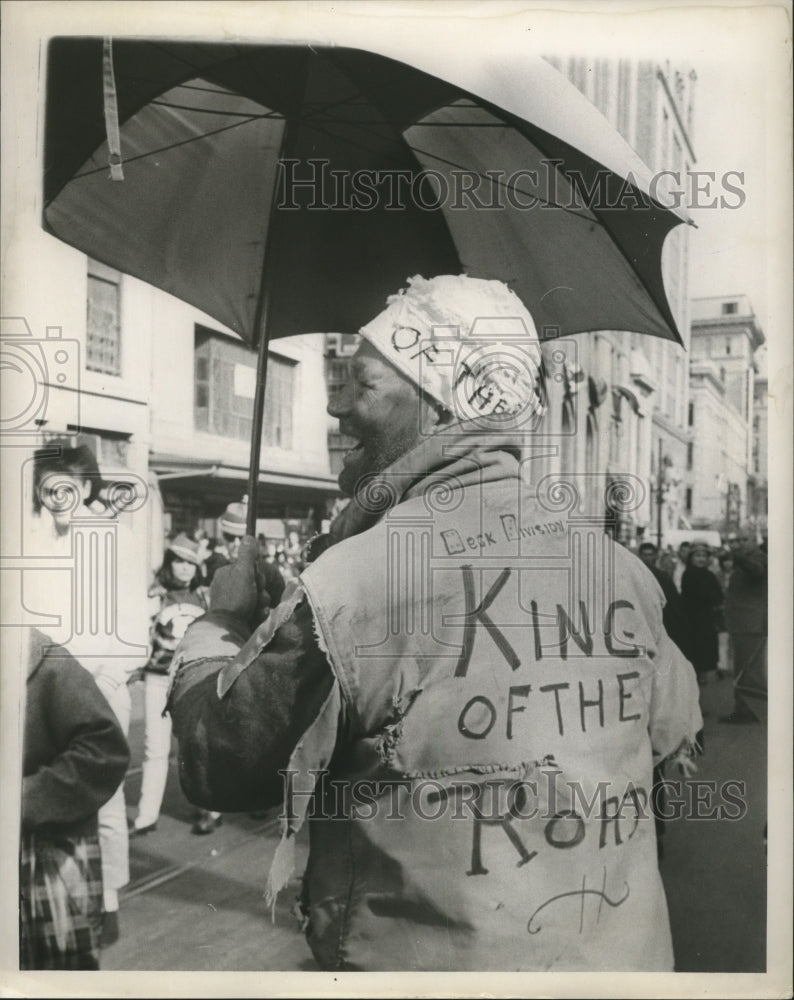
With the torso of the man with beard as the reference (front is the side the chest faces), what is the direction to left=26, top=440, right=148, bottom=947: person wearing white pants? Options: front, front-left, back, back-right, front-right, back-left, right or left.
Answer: front-left

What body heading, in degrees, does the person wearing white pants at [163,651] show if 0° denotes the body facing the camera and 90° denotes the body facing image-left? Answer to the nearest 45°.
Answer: approximately 0°

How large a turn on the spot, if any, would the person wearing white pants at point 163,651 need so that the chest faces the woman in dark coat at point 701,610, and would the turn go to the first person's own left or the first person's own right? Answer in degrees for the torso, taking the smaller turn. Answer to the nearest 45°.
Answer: approximately 90° to the first person's own left

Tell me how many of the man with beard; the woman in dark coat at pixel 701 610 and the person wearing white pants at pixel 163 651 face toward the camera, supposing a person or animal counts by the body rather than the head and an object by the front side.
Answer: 2

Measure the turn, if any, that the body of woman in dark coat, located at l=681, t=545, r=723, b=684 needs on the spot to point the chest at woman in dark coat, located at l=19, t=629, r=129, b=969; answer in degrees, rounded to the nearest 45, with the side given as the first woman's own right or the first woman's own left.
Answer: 0° — they already face them

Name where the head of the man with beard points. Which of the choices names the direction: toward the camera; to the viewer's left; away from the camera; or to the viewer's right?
to the viewer's left

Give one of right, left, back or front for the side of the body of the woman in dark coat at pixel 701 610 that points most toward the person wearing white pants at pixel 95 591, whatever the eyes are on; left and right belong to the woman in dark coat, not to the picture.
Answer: front

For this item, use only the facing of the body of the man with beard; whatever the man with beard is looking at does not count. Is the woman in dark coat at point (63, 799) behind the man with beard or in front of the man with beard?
in front

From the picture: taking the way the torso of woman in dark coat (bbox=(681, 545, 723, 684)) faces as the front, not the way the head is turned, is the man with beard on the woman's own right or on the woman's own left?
on the woman's own right

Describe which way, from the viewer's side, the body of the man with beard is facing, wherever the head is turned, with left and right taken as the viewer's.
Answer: facing away from the viewer and to the left of the viewer
